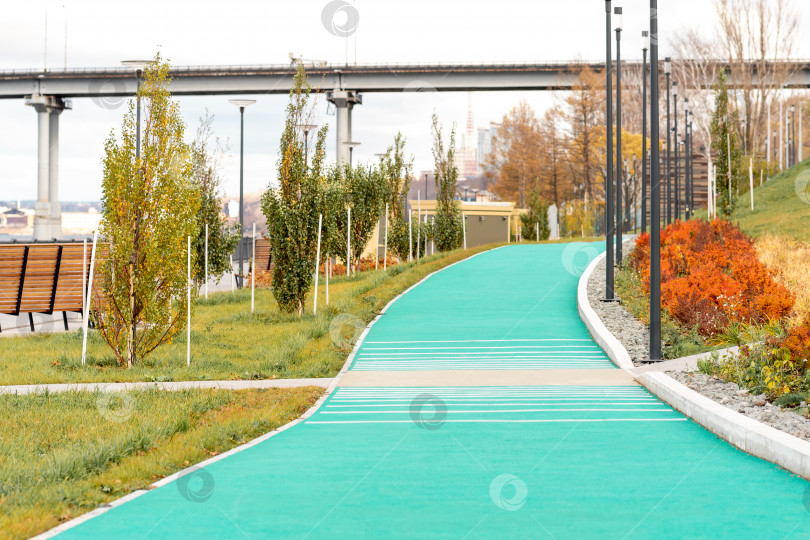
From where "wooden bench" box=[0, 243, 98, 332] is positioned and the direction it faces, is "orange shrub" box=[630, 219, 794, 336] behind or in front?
behind

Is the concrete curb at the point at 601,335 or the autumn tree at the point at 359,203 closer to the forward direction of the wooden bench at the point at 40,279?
the autumn tree

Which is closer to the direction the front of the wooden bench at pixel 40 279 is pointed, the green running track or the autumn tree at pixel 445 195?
the autumn tree

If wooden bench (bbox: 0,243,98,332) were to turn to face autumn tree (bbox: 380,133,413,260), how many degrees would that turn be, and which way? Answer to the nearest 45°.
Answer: approximately 90° to its right

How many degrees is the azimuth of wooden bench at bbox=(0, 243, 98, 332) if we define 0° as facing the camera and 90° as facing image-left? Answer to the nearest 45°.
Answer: approximately 135°

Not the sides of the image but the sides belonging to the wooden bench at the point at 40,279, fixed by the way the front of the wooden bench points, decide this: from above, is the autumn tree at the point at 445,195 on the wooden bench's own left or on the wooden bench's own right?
on the wooden bench's own right
